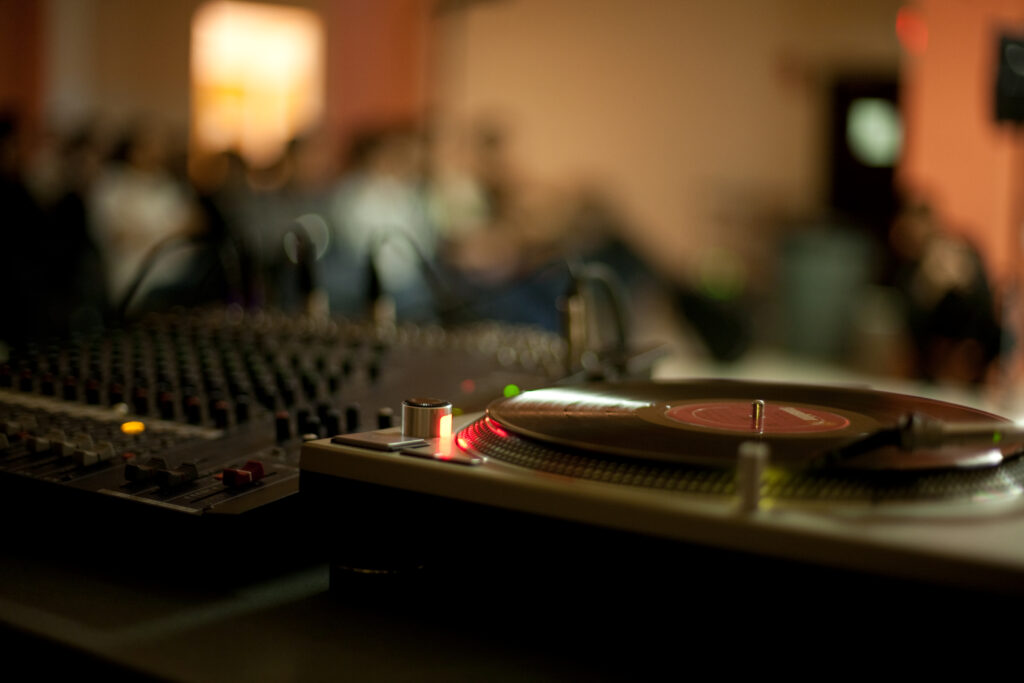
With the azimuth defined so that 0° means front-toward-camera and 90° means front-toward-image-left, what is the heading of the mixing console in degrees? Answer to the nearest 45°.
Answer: approximately 45°

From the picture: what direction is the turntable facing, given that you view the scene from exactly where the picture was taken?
facing the viewer and to the left of the viewer

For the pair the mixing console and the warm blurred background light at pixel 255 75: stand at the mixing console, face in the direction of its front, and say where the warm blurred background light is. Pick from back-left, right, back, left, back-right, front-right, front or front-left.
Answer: back-right

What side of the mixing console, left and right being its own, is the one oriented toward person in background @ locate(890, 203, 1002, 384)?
back

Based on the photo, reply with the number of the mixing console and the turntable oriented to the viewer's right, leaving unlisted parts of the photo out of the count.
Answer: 0

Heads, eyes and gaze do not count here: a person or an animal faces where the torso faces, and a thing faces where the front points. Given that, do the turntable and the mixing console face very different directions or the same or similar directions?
same or similar directions

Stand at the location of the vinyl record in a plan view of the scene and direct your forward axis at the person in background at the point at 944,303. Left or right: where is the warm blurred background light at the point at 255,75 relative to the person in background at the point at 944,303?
left

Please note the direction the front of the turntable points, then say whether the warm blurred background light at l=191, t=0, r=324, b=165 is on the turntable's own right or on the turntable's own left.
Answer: on the turntable's own right
